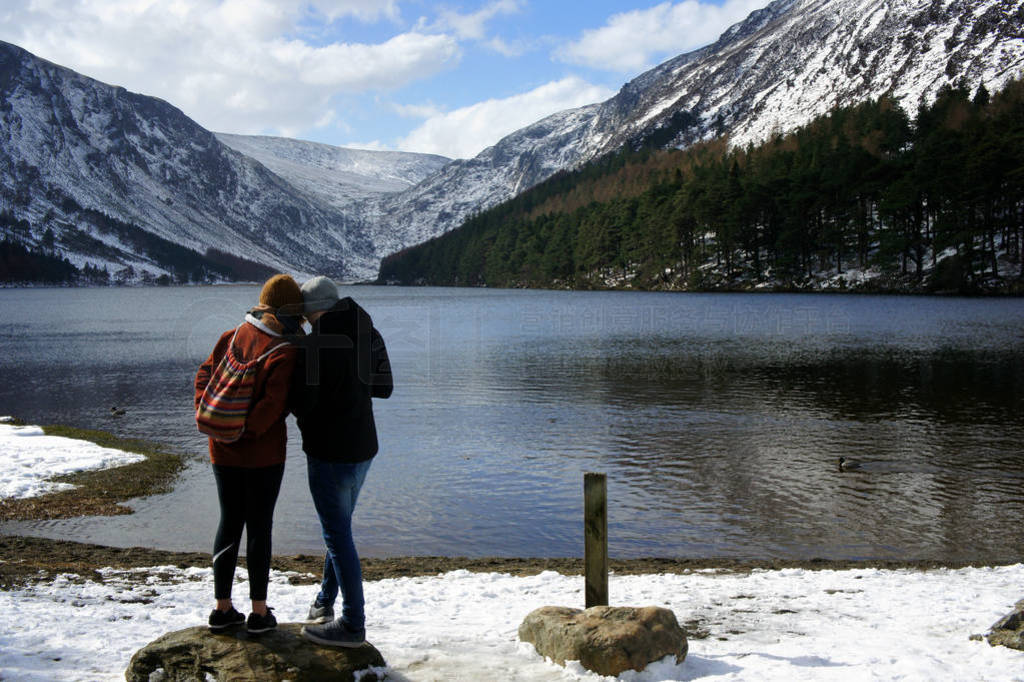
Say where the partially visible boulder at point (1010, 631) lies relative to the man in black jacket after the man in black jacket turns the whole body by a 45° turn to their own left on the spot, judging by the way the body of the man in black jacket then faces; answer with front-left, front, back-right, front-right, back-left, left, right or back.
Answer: back

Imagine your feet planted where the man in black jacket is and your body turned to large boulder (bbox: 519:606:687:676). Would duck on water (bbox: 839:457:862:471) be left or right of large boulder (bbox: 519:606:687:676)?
left

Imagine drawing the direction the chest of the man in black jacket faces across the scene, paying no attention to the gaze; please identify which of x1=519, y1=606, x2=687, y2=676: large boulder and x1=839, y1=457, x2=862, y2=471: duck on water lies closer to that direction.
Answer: the duck on water

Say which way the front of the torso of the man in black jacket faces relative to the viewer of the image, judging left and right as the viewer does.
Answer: facing away from the viewer and to the left of the viewer

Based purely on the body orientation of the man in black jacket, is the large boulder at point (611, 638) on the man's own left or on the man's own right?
on the man's own right

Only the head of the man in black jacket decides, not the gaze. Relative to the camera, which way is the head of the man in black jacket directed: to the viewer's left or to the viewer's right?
to the viewer's left

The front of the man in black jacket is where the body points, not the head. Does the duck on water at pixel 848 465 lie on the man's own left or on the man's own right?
on the man's own right

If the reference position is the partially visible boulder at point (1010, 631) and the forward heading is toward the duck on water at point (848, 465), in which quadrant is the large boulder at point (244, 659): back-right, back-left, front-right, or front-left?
back-left

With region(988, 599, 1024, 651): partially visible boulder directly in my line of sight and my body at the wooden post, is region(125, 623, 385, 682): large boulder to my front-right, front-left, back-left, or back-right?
back-right

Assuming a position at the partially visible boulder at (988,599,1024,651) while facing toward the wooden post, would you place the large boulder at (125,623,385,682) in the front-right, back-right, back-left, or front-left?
front-left

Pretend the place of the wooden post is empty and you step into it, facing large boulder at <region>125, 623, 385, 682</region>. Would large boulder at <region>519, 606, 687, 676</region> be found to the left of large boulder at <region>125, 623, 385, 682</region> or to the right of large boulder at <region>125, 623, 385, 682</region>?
left

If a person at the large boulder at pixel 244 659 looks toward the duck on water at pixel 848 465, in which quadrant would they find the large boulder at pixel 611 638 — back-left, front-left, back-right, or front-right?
front-right
